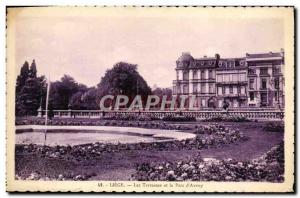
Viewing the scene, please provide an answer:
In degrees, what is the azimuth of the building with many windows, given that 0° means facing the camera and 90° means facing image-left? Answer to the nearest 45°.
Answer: approximately 0°

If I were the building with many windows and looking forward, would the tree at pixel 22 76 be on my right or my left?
on my right
